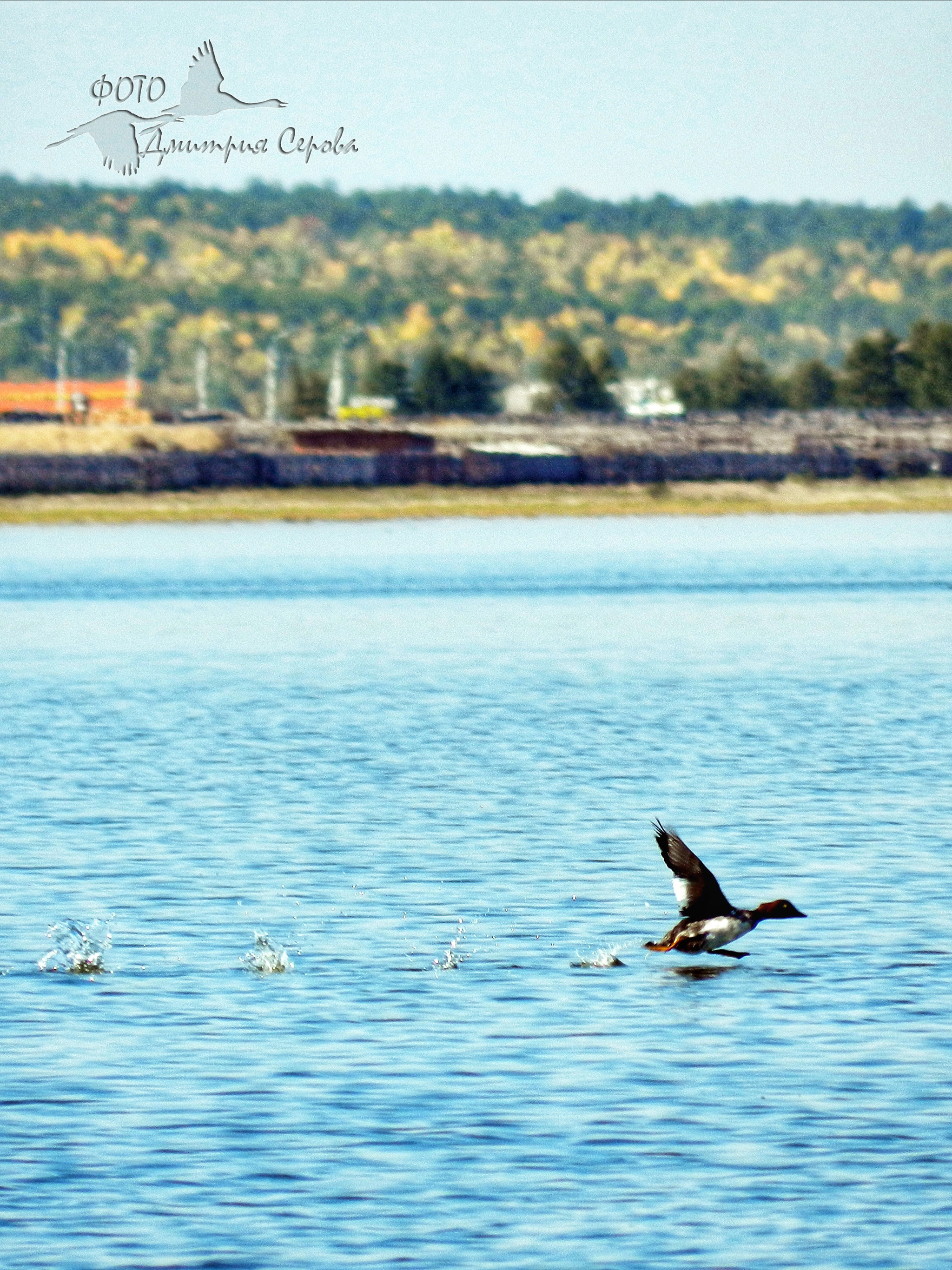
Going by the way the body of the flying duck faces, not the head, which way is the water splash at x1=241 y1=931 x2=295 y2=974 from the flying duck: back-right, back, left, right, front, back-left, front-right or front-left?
back

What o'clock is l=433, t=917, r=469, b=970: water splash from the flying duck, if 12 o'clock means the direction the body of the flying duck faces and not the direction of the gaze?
The water splash is roughly at 7 o'clock from the flying duck.

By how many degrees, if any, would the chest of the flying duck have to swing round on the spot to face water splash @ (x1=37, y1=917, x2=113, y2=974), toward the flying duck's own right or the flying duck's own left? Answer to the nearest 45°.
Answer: approximately 180°

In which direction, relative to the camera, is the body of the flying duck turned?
to the viewer's right

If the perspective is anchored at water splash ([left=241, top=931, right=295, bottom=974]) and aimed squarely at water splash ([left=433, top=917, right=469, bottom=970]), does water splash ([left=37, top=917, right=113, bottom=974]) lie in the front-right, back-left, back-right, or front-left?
back-left

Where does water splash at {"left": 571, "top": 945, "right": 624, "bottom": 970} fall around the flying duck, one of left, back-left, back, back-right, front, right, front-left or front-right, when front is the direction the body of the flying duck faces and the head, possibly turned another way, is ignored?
back-left
